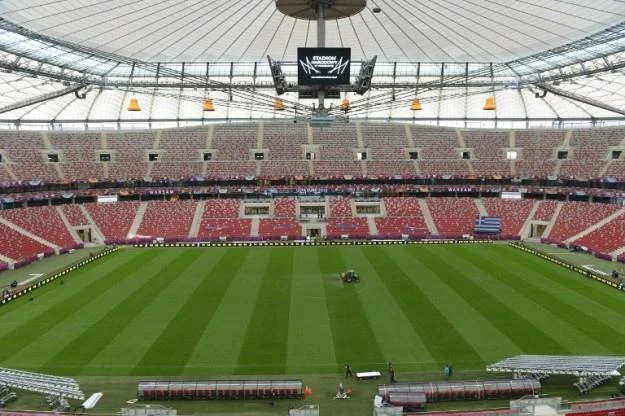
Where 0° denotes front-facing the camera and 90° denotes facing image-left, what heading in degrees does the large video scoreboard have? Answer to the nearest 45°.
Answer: approximately 0°
